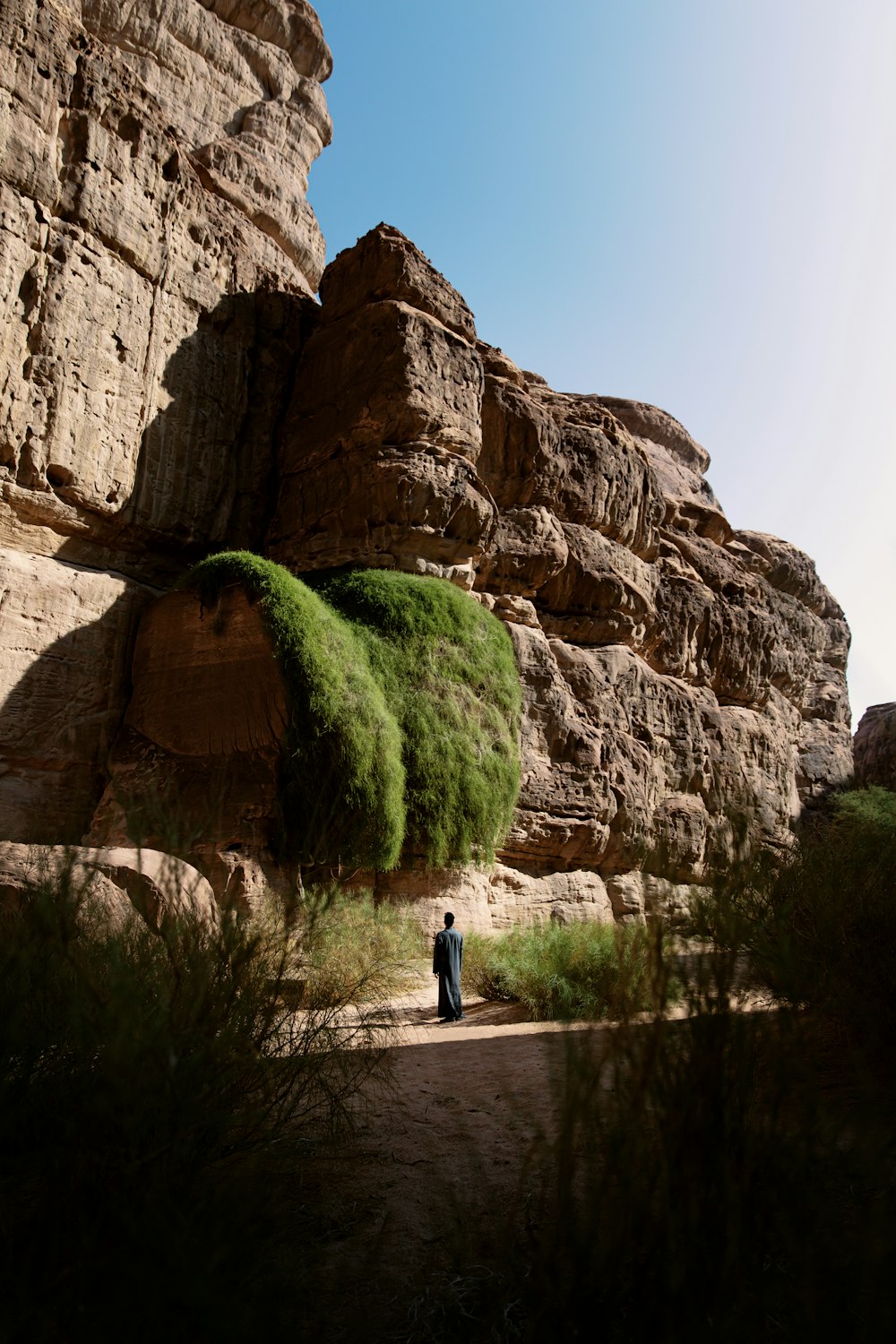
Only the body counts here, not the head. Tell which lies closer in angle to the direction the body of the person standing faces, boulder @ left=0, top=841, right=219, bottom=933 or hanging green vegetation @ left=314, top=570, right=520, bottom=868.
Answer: the hanging green vegetation

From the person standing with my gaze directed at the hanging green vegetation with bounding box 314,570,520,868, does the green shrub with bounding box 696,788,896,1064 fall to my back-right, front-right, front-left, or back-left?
back-right

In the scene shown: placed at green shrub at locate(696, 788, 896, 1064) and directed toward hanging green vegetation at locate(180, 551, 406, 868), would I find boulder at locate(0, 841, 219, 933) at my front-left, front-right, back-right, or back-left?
front-left

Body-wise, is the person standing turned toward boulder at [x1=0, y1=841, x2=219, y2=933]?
no

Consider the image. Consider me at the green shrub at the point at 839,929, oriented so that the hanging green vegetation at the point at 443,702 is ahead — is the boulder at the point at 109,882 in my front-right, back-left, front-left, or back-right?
front-left

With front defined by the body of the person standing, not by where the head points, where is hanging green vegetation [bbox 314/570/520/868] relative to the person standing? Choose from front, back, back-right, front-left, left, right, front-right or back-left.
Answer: front

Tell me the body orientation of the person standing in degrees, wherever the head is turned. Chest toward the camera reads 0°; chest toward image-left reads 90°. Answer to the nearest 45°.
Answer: approximately 180°
